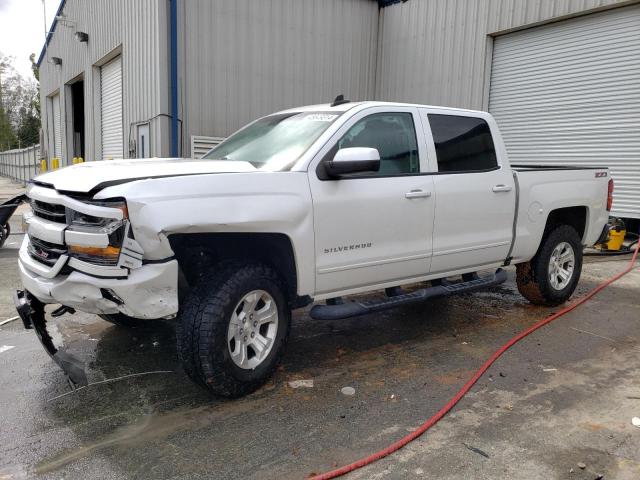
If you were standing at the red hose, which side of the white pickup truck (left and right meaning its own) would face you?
left

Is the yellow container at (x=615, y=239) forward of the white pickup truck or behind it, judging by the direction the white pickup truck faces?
behind

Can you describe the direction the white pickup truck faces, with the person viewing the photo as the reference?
facing the viewer and to the left of the viewer

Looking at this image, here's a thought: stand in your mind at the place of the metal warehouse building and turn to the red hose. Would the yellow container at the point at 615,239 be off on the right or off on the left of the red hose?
left

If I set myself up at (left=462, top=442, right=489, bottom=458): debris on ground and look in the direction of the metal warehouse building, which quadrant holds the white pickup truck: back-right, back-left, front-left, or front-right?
front-left

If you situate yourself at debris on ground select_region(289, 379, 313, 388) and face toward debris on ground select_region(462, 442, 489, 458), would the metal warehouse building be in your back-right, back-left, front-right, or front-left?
back-left
